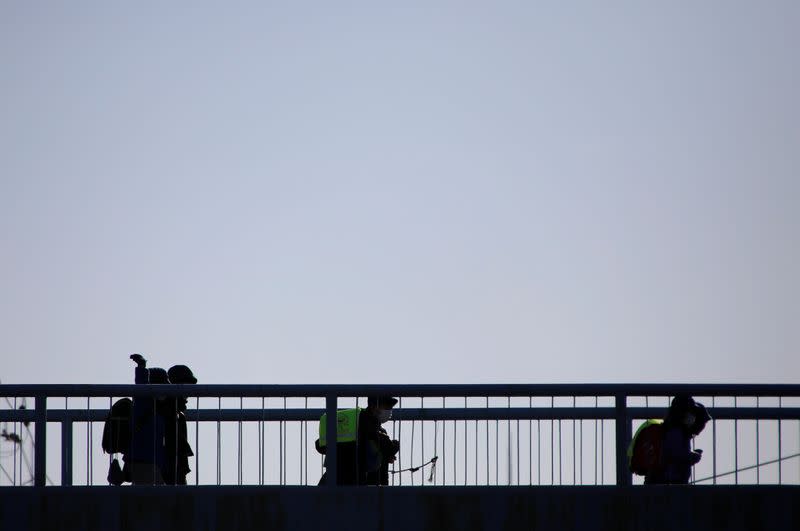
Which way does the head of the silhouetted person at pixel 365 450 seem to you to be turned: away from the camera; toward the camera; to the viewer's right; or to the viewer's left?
to the viewer's right

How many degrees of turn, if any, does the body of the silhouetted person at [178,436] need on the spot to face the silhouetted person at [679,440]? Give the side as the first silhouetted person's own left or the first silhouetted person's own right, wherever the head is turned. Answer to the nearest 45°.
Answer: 0° — they already face them

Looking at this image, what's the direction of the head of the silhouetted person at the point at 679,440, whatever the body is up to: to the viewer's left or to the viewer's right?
to the viewer's right

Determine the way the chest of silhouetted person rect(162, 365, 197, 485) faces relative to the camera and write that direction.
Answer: to the viewer's right

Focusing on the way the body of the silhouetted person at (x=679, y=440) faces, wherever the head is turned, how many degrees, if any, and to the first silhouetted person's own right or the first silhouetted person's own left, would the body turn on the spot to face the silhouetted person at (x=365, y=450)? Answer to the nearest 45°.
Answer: approximately 180°

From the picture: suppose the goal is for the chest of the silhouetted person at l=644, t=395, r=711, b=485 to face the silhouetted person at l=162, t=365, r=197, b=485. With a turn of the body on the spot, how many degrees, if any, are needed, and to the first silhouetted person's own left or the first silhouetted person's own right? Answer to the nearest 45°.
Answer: approximately 180°

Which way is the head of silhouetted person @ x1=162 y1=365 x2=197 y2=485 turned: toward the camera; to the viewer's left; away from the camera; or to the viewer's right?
to the viewer's right

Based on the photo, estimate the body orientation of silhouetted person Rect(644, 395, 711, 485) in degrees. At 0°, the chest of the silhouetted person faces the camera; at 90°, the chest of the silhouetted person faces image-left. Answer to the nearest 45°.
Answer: approximately 270°

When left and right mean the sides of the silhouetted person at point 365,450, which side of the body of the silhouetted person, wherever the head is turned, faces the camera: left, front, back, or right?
right

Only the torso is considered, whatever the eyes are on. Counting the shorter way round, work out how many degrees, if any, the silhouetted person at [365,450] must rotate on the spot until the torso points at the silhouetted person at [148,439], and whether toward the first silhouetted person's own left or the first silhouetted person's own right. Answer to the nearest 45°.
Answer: approximately 180°
